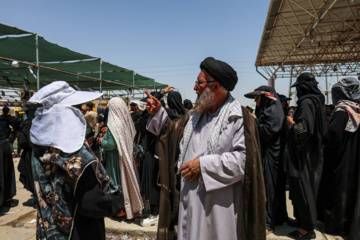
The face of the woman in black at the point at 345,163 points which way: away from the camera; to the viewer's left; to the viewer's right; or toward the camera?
to the viewer's left

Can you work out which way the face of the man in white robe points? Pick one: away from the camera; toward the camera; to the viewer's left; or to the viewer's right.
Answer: to the viewer's left

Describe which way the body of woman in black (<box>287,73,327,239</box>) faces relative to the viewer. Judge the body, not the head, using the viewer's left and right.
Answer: facing to the left of the viewer

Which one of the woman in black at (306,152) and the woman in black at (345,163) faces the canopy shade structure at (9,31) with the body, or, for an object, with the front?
the woman in black at (306,152)

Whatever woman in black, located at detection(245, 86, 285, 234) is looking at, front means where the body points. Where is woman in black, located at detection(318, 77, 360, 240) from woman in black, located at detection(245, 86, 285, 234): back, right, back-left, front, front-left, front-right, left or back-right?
back

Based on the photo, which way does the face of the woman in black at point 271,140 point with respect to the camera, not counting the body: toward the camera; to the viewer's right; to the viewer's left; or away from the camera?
to the viewer's left

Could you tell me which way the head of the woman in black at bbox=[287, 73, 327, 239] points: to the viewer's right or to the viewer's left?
to the viewer's left

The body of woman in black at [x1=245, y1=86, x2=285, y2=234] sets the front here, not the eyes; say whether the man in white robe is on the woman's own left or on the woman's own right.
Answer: on the woman's own left

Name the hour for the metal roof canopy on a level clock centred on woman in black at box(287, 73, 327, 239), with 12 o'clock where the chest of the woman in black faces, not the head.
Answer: The metal roof canopy is roughly at 3 o'clock from the woman in black.

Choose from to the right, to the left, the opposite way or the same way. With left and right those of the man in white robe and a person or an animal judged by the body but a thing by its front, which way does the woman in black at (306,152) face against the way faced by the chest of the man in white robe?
to the right

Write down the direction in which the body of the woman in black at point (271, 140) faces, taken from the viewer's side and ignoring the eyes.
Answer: to the viewer's left

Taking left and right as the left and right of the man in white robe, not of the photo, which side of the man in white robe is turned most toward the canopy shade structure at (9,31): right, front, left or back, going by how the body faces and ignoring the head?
right

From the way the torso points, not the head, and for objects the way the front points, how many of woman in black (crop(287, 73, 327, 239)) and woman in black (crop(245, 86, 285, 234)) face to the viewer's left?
2

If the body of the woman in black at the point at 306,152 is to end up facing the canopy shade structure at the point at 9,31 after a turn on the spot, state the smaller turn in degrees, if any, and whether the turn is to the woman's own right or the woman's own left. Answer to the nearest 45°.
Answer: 0° — they already face it
